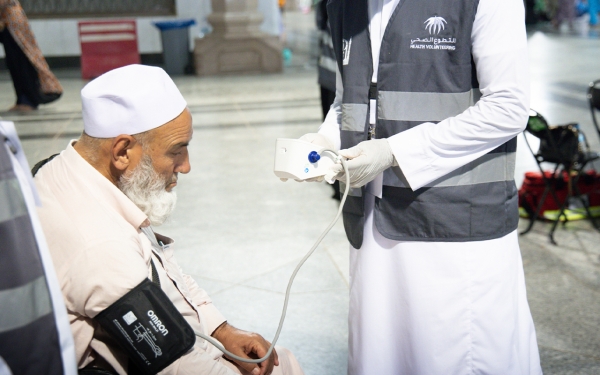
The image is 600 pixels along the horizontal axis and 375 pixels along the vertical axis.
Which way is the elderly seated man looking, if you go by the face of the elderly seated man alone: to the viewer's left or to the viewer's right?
to the viewer's right

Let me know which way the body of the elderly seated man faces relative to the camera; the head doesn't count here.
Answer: to the viewer's right

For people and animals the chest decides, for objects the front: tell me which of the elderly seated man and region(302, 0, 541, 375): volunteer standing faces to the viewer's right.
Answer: the elderly seated man

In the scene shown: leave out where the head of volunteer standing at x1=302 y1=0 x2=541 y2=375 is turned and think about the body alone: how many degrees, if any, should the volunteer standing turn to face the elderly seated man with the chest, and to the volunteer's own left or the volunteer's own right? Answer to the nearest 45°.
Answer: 0° — they already face them

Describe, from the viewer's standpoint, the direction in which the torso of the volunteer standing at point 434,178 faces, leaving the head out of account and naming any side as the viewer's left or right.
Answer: facing the viewer and to the left of the viewer

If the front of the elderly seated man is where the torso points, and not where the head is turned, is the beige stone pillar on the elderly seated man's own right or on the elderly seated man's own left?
on the elderly seated man's own left

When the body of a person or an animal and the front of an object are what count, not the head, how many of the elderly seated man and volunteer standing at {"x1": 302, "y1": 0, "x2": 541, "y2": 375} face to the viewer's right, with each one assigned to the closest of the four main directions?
1

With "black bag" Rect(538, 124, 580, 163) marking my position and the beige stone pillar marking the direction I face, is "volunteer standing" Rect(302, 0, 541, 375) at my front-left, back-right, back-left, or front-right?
back-left

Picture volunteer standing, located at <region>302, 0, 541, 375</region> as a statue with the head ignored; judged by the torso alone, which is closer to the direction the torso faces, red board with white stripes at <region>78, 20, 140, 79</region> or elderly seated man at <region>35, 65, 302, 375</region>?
the elderly seated man

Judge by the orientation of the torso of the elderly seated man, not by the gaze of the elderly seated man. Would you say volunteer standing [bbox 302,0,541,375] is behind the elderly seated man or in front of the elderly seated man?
in front

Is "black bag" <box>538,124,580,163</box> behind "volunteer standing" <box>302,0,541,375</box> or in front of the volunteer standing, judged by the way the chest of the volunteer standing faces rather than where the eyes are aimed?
behind

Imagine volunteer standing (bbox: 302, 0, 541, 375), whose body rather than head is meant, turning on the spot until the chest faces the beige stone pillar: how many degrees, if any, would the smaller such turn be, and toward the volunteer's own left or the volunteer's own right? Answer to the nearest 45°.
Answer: approximately 135° to the volunteer's own right

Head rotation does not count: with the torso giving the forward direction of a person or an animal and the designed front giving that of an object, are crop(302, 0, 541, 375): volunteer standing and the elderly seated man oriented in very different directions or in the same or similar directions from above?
very different directions
